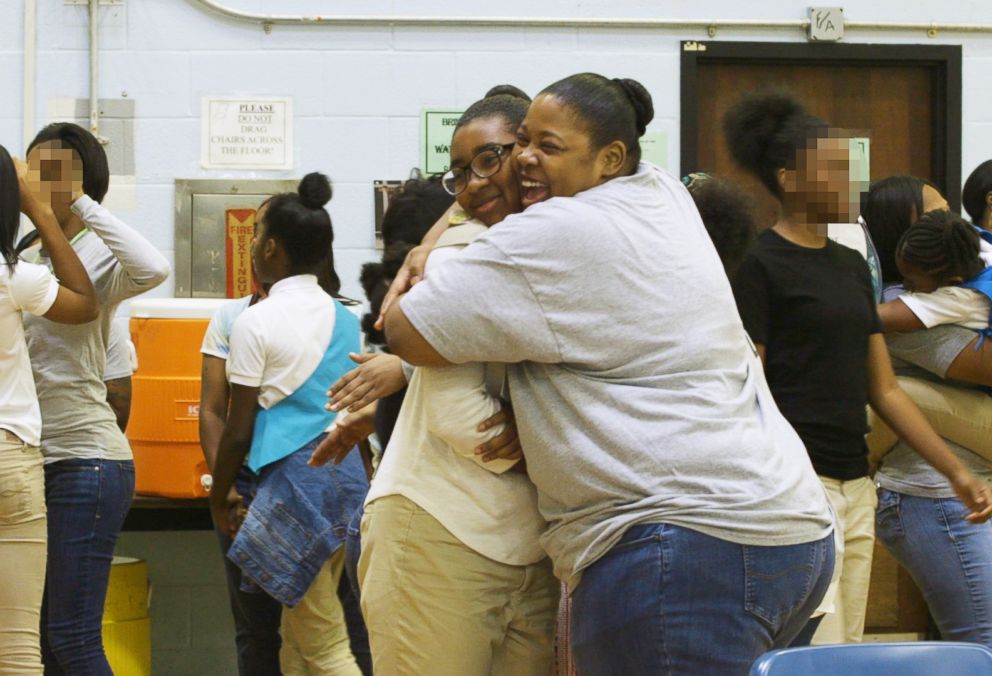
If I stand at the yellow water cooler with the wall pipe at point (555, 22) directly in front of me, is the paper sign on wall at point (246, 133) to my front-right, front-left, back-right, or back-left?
front-left

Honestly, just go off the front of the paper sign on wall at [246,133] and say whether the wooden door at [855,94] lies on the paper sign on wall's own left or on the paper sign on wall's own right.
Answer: on the paper sign on wall's own left

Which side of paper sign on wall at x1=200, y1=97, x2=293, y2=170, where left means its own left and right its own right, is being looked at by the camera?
front

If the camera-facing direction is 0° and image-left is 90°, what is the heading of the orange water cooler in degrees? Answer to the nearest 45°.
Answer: approximately 0°

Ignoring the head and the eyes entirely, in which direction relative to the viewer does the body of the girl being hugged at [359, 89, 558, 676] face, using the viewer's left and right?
facing the viewer and to the right of the viewer

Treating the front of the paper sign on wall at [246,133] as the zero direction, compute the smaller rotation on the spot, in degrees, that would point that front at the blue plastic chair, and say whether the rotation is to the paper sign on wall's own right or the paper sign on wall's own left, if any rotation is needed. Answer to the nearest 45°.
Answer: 0° — it already faces it

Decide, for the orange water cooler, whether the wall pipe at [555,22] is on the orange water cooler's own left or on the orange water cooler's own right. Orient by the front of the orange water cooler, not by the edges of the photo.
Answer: on the orange water cooler's own left

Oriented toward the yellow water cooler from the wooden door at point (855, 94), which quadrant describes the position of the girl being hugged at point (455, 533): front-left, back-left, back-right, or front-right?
front-left

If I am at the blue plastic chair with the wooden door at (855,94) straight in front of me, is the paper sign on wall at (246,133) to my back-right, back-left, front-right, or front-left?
front-left

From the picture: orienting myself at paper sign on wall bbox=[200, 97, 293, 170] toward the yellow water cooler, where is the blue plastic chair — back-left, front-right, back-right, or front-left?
front-left

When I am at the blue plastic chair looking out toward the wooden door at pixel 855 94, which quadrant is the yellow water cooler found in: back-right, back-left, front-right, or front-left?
front-left

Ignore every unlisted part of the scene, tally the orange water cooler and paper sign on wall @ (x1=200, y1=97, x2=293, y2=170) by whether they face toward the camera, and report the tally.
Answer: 2

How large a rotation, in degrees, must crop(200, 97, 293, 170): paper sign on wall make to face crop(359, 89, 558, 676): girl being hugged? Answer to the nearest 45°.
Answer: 0° — it already faces them

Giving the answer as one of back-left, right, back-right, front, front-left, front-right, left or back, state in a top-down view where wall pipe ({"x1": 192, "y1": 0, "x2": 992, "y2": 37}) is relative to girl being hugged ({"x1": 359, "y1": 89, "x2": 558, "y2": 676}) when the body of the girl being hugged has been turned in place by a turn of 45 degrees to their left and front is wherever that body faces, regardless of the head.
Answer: left
